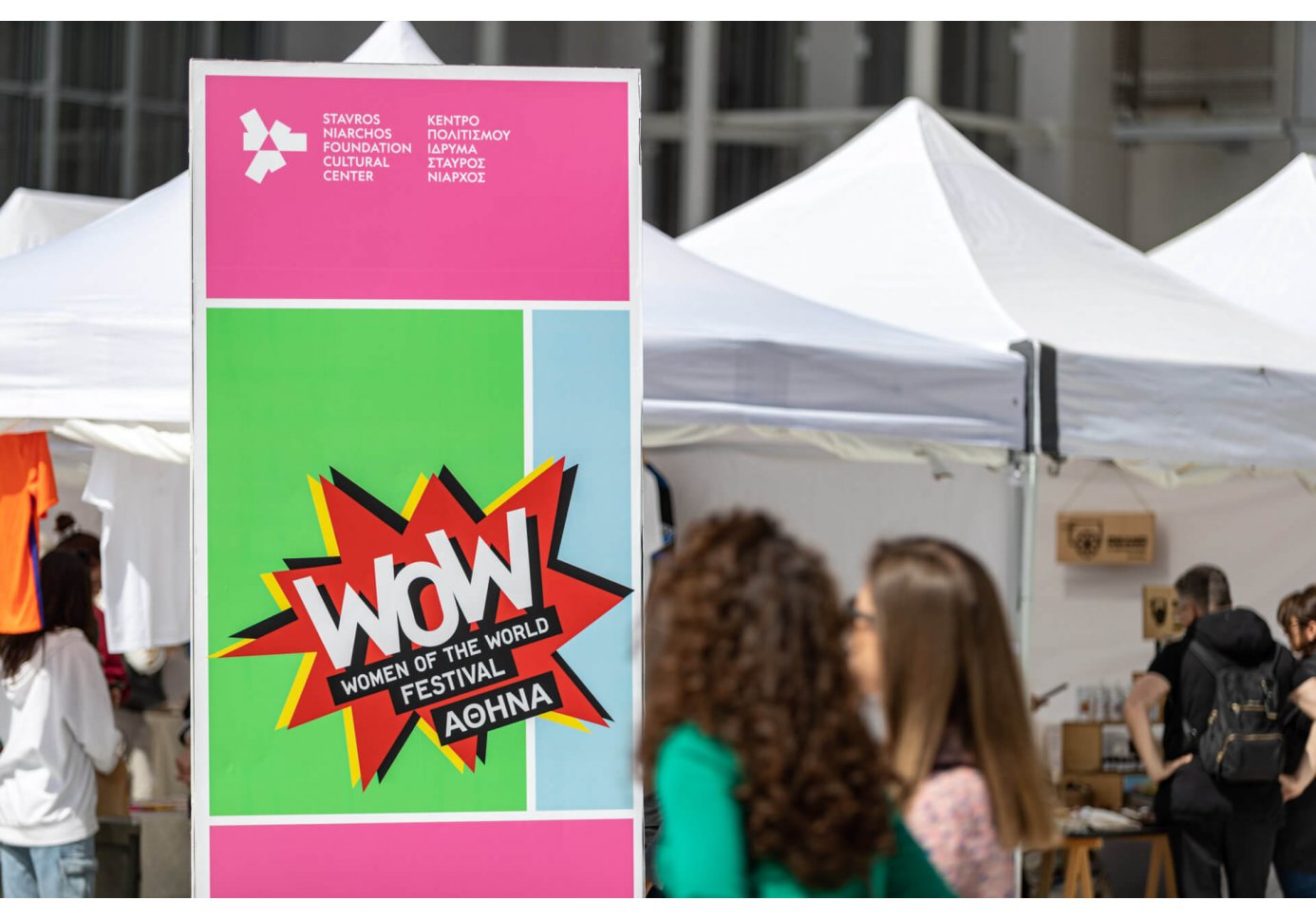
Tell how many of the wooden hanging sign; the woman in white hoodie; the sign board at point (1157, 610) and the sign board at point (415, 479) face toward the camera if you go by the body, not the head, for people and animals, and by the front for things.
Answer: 3

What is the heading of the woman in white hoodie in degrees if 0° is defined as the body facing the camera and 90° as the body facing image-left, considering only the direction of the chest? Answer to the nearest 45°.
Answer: approximately 225°

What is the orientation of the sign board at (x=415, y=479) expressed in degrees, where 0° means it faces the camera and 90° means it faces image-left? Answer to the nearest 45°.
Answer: approximately 0°

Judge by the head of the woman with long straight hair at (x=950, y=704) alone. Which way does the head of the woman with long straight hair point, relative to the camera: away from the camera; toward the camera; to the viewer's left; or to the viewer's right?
to the viewer's left

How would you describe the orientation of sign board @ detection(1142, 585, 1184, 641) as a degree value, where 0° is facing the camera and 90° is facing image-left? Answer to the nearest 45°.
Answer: approximately 0°

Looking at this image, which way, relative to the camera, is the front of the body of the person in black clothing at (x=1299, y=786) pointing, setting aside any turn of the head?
to the viewer's left

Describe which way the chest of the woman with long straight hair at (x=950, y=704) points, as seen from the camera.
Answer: to the viewer's left

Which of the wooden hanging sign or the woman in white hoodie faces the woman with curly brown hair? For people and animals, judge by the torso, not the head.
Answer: the wooden hanging sign

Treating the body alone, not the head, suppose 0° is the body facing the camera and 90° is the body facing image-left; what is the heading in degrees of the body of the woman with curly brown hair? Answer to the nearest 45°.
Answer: approximately 135°

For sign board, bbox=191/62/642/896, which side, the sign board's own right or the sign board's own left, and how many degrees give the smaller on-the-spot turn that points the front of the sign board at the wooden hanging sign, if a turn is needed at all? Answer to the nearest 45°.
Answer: approximately 135° to the sign board's own left
